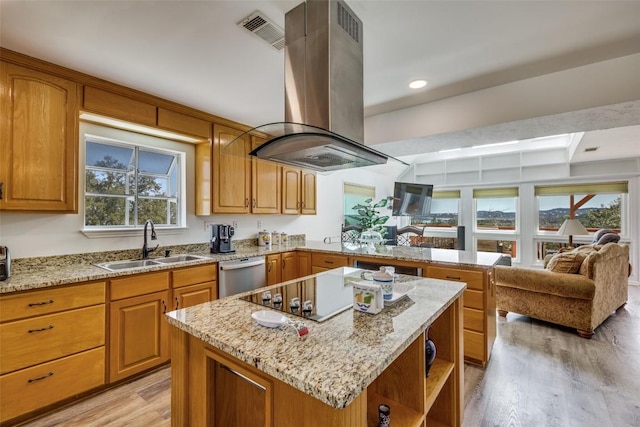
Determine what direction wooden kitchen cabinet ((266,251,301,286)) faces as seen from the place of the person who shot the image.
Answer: facing the viewer and to the right of the viewer

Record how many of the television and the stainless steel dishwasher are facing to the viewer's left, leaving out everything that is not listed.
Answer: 0

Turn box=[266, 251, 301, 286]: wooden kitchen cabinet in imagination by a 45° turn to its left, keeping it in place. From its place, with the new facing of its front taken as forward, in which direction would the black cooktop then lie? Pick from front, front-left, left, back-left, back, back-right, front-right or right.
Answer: right

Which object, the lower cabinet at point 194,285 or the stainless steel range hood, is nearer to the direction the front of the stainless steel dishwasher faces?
the stainless steel range hood

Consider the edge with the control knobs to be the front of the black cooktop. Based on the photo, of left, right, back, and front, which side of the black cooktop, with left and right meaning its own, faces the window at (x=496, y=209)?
back

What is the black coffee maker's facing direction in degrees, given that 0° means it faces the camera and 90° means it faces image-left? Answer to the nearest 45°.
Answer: approximately 315°

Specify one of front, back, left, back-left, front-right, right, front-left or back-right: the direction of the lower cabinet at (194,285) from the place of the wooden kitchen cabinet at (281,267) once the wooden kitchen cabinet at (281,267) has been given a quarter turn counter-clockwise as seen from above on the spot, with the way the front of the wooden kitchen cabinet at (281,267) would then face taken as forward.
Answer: back

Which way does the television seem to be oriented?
toward the camera
